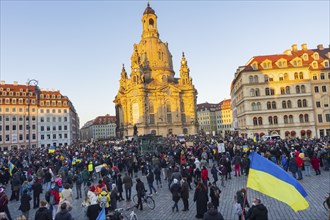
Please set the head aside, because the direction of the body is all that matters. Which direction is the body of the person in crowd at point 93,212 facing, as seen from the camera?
away from the camera

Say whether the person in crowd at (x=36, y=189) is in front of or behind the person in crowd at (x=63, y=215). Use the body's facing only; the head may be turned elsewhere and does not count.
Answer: in front

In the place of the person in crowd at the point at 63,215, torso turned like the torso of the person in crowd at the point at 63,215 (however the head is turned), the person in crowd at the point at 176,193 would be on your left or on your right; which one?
on your right

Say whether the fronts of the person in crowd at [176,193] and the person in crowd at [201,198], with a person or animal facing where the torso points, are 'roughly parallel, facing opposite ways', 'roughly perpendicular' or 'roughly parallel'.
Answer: roughly parallel

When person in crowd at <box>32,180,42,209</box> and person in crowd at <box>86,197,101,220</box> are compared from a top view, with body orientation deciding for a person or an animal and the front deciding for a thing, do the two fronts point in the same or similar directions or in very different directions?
same or similar directions

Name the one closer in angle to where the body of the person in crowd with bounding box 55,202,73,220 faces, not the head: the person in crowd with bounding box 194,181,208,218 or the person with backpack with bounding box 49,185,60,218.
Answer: the person with backpack

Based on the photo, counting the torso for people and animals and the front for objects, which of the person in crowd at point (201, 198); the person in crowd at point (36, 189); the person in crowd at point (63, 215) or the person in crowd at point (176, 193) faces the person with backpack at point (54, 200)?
the person in crowd at point (63, 215)

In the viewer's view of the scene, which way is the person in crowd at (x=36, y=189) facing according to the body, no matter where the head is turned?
away from the camera

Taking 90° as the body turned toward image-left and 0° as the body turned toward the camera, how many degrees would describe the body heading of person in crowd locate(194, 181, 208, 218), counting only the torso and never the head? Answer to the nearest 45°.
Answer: approximately 180°

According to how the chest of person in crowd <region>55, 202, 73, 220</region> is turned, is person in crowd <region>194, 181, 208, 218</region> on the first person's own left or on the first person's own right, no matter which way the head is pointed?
on the first person's own right

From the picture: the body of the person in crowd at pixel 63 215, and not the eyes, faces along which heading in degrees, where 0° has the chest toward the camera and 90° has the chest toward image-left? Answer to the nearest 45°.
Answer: approximately 180°

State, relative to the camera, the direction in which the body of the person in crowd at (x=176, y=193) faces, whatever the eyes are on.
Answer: away from the camera

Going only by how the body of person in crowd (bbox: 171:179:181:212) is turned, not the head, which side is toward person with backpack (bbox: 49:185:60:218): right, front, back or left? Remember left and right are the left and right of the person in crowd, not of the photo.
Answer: left
